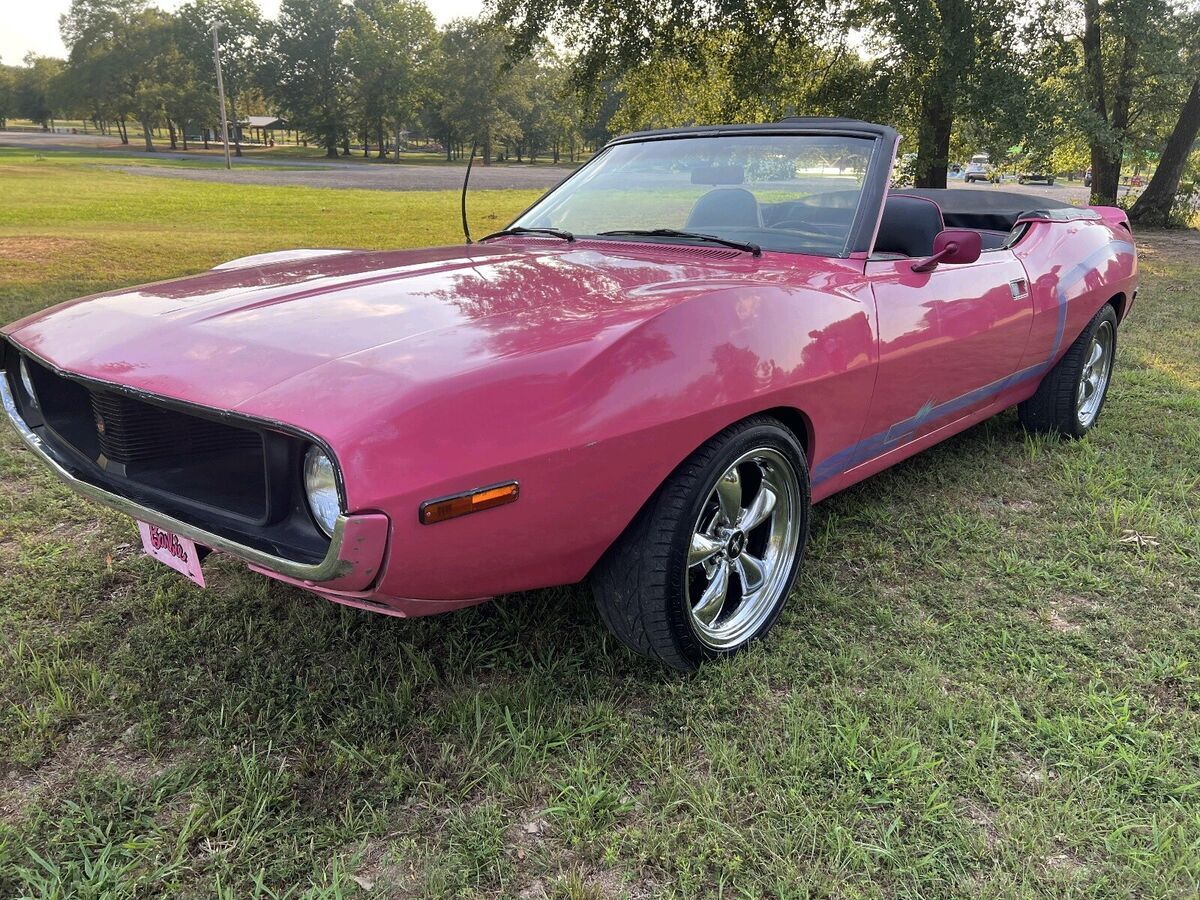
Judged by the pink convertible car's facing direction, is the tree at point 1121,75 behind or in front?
behind

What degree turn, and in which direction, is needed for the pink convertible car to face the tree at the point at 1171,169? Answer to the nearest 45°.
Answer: approximately 180°

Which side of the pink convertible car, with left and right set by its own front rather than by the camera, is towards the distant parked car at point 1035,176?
back

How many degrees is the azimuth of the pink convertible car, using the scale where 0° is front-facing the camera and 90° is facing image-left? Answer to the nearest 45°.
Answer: approximately 45°
